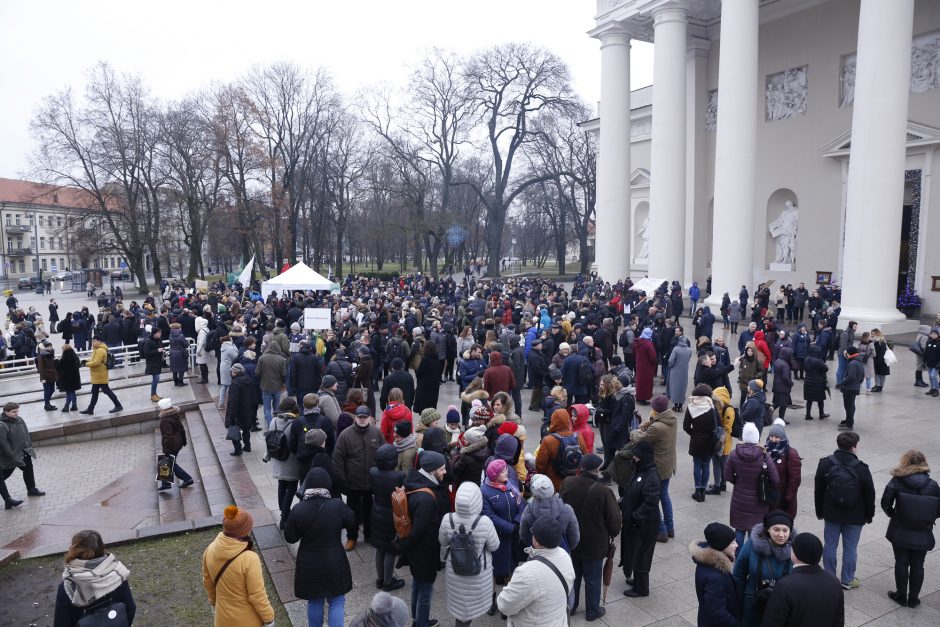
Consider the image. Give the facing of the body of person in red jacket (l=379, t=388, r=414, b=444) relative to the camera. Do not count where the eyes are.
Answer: away from the camera

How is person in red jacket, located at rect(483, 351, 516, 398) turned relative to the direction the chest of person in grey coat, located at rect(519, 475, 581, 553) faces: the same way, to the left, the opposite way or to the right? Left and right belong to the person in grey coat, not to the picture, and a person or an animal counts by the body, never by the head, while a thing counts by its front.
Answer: the same way

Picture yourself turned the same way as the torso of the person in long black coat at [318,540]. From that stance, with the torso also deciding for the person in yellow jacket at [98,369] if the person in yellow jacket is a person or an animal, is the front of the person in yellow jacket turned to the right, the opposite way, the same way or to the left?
to the left

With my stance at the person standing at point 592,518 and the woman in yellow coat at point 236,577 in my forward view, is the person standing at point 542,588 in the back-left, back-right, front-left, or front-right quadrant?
front-left

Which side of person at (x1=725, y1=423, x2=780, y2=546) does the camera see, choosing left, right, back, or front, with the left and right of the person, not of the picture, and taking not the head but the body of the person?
back

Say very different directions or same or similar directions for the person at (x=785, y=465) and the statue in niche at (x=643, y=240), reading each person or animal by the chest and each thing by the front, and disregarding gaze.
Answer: same or similar directions

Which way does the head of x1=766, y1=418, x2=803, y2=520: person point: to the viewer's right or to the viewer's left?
to the viewer's left

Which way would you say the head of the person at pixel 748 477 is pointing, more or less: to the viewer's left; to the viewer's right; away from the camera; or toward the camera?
away from the camera

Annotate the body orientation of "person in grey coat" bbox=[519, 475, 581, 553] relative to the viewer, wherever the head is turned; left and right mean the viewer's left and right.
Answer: facing away from the viewer

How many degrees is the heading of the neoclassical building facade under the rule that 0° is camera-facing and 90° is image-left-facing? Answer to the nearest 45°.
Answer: approximately 45°

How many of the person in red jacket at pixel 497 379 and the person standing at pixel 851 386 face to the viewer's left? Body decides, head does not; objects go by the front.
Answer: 1

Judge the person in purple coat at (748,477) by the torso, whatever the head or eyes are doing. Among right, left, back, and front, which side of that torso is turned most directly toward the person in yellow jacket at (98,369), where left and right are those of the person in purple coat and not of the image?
left

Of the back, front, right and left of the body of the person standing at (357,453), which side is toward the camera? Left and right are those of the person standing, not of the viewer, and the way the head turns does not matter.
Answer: front

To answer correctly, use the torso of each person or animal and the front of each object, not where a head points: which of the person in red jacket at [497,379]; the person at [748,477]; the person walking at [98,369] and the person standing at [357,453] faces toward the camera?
the person standing at [357,453]

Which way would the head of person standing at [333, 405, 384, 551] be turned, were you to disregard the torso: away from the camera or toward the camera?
toward the camera

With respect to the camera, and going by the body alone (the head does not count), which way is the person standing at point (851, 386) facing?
to the viewer's left

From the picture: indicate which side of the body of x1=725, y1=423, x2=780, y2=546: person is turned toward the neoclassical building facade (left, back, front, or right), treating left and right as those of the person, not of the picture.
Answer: front

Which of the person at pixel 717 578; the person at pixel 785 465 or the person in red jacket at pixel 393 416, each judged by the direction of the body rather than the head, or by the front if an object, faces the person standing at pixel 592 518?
the person at pixel 785 465
